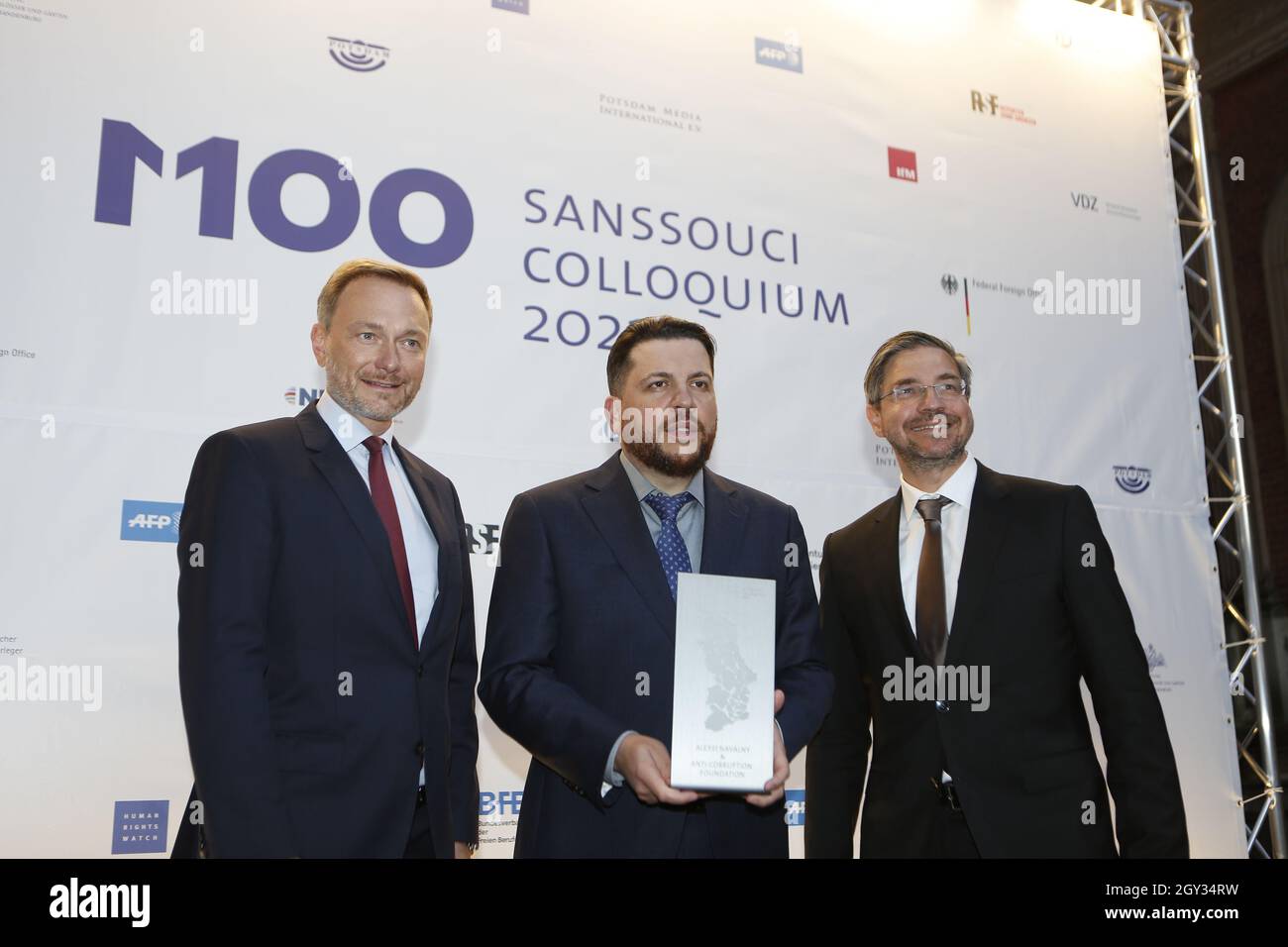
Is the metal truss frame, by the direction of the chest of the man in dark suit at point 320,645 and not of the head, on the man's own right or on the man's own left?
on the man's own left

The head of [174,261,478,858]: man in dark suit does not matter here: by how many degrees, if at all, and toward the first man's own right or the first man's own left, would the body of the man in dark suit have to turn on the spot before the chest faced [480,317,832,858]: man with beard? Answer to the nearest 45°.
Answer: approximately 45° to the first man's own left

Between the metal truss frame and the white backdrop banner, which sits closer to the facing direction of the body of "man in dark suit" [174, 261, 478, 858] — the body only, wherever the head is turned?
the metal truss frame

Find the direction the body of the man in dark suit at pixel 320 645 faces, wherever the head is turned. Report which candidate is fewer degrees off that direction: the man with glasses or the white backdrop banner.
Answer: the man with glasses

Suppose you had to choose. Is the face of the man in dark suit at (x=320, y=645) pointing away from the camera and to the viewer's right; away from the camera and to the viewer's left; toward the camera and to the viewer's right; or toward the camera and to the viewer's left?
toward the camera and to the viewer's right

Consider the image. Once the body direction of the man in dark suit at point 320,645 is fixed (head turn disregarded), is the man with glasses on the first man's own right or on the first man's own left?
on the first man's own left

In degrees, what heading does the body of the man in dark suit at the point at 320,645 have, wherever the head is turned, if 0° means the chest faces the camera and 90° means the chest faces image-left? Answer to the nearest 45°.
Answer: approximately 315°
